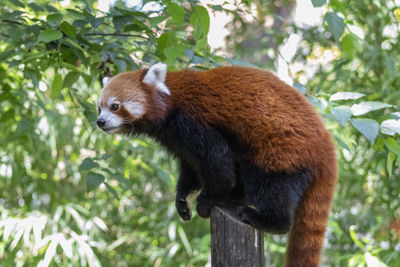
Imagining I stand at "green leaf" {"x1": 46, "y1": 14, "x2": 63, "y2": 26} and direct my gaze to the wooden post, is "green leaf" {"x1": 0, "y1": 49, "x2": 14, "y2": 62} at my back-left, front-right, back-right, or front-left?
back-right

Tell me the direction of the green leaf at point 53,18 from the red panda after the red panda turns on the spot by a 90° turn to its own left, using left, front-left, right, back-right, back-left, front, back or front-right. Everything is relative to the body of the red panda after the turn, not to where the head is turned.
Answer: right

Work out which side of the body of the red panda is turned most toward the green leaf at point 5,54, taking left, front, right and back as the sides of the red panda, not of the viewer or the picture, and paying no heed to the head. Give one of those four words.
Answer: front

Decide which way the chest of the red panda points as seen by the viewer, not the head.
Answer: to the viewer's left
